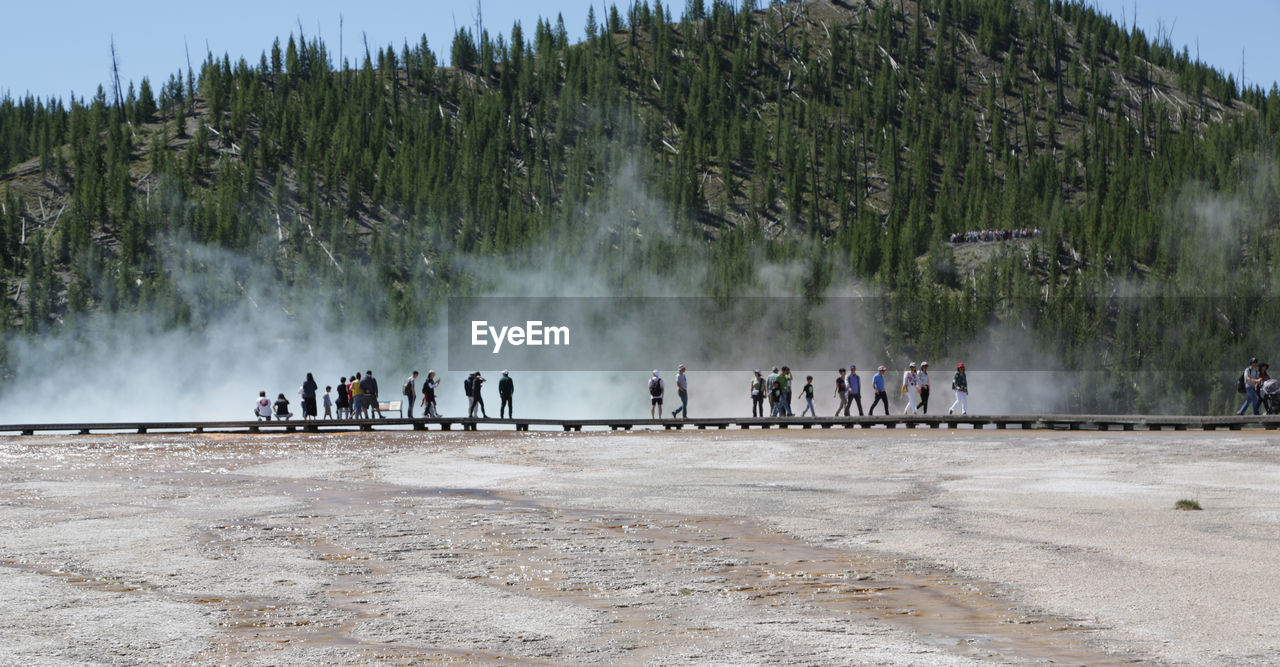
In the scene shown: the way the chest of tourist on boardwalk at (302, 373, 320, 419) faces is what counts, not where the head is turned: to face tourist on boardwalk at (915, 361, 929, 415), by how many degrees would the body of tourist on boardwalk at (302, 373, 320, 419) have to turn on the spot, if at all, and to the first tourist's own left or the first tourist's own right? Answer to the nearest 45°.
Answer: approximately 135° to the first tourist's own right

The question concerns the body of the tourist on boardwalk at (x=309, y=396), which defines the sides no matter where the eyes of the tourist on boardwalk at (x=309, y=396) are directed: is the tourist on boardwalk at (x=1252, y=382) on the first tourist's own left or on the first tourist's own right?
on the first tourist's own right

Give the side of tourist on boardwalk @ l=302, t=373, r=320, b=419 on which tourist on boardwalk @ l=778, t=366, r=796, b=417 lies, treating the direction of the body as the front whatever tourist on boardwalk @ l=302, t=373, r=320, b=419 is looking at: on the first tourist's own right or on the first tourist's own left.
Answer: on the first tourist's own right

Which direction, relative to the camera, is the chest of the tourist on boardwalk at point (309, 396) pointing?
away from the camera

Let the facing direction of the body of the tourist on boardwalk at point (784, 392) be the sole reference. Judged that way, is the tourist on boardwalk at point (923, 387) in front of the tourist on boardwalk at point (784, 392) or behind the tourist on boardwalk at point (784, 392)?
in front
